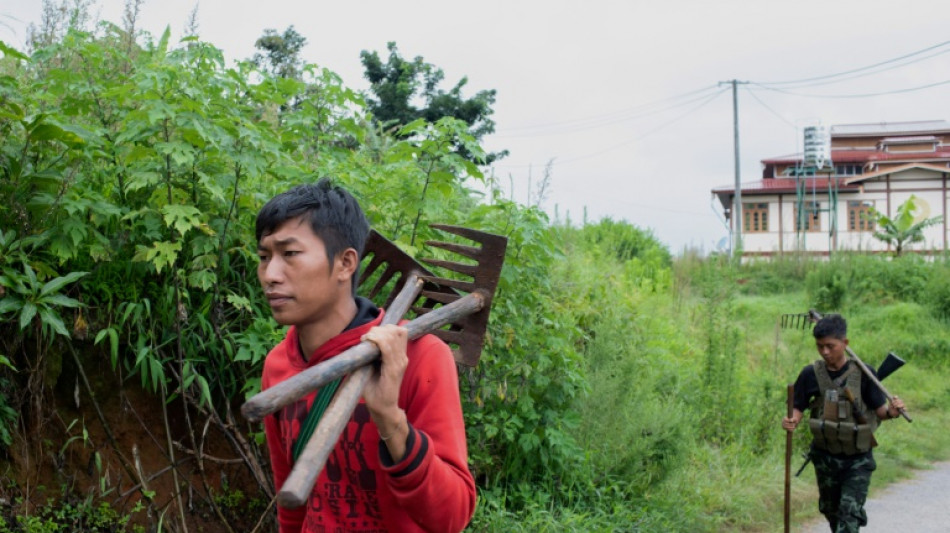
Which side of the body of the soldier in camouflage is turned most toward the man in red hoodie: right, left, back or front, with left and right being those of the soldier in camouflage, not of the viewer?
front

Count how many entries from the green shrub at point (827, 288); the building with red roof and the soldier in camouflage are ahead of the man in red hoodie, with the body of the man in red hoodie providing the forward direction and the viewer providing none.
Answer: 0

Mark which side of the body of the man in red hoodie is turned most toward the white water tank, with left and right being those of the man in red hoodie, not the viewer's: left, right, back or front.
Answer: back

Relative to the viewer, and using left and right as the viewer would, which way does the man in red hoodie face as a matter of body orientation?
facing the viewer and to the left of the viewer

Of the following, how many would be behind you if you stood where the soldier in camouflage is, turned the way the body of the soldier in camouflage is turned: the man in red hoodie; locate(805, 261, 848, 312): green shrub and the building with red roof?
2

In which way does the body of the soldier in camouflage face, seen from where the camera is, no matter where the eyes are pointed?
toward the camera

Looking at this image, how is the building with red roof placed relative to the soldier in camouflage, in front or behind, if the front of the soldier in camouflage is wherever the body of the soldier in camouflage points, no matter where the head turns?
behind

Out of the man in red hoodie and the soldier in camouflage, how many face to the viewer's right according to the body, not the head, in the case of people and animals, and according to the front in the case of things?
0

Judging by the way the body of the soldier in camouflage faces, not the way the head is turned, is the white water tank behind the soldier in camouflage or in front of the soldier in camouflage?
behind

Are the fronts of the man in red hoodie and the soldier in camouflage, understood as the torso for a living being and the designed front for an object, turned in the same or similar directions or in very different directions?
same or similar directions

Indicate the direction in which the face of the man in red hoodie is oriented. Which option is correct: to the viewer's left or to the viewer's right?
to the viewer's left

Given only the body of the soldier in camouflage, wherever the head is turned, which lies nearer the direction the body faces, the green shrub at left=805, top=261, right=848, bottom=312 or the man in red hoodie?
the man in red hoodie

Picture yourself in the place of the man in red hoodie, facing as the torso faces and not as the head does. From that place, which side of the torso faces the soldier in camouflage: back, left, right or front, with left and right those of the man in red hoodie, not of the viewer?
back

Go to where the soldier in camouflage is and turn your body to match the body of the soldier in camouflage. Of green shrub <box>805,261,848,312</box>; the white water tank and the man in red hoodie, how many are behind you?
2

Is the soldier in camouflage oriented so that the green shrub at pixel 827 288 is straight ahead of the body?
no
